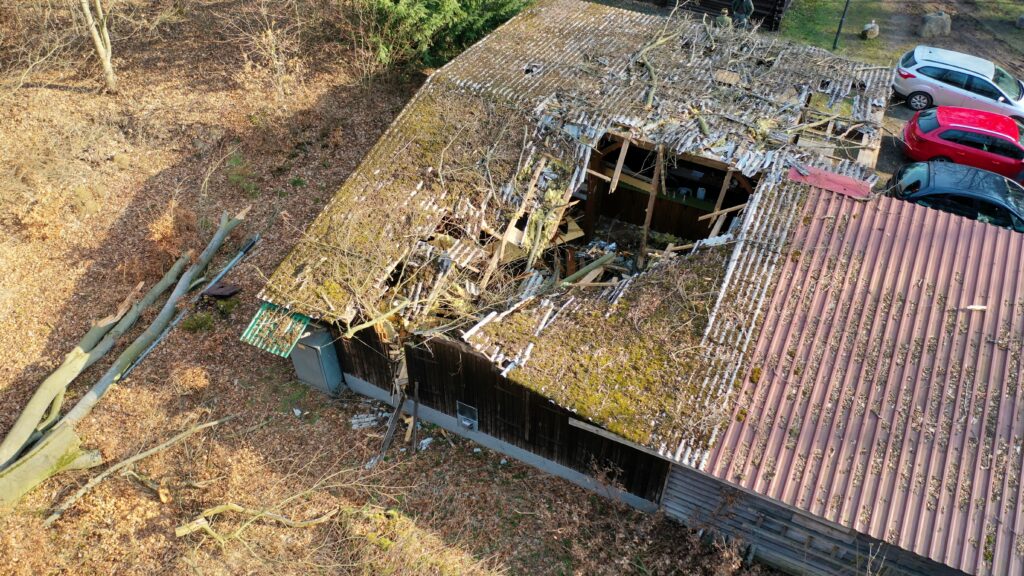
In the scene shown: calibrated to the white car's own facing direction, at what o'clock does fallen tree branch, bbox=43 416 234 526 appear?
The fallen tree branch is roughly at 4 o'clock from the white car.

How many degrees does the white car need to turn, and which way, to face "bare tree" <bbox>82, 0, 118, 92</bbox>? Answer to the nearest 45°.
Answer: approximately 135° to its right

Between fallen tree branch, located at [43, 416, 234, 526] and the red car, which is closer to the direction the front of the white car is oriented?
the red car

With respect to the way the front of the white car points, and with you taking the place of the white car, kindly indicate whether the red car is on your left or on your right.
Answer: on your right

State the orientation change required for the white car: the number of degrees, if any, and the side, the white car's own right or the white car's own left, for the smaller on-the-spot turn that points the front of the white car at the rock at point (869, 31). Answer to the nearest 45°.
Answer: approximately 135° to the white car's own left

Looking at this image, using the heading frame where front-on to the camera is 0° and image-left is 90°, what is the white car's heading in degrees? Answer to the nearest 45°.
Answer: approximately 270°

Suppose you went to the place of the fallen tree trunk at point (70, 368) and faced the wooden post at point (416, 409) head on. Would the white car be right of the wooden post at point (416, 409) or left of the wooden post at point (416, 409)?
left

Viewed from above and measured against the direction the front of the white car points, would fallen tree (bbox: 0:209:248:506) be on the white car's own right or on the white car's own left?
on the white car's own right

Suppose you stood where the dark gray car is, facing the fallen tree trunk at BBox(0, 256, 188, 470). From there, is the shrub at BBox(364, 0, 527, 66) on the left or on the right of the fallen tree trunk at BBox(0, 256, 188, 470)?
right

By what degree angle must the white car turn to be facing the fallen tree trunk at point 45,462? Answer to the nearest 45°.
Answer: approximately 135° to its right

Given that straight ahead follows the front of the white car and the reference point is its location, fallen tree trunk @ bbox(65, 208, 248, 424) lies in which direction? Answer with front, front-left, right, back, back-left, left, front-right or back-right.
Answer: back-right

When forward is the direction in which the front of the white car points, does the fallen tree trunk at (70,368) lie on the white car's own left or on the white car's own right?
on the white car's own right

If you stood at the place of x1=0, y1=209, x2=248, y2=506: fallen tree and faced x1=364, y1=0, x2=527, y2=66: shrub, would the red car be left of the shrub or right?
right
